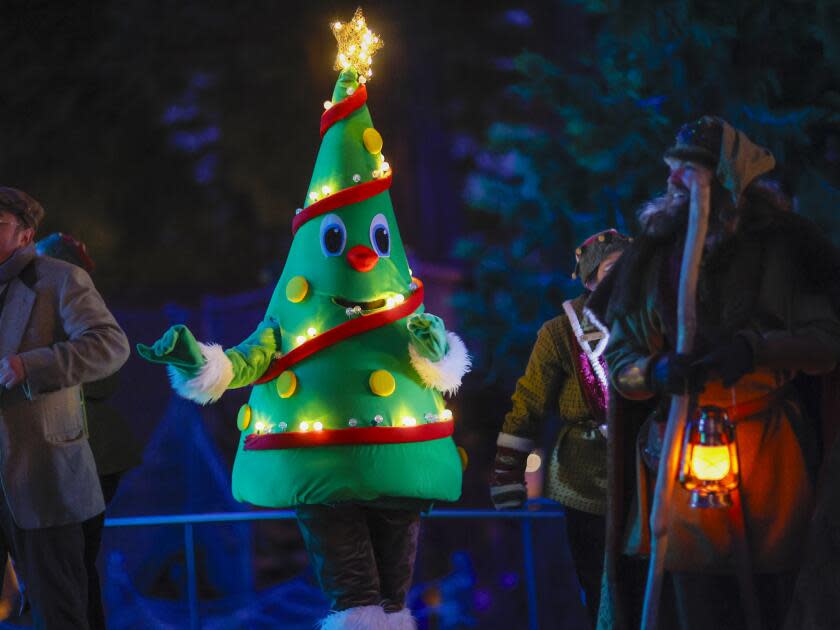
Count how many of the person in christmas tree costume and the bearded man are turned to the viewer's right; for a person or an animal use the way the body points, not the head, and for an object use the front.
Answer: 0

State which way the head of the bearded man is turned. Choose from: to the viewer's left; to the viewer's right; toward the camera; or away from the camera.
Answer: to the viewer's left

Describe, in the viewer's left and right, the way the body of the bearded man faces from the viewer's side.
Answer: facing the viewer and to the left of the viewer

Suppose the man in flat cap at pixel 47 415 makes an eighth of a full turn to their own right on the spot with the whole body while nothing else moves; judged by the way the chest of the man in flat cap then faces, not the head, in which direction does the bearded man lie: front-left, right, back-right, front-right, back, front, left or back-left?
back-left

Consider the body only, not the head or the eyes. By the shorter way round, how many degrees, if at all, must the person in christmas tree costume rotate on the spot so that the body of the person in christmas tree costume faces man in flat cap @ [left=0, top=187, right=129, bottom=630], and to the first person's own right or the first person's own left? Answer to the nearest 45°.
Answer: approximately 90° to the first person's own right

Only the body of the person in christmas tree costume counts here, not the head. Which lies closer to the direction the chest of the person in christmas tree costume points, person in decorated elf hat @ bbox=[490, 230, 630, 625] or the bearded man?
the bearded man

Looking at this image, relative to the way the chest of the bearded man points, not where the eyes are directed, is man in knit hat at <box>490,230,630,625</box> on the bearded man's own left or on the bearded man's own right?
on the bearded man's own right

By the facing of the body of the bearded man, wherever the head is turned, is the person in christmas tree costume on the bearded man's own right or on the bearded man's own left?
on the bearded man's own right

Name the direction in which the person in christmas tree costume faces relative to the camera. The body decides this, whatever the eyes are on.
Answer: toward the camera
